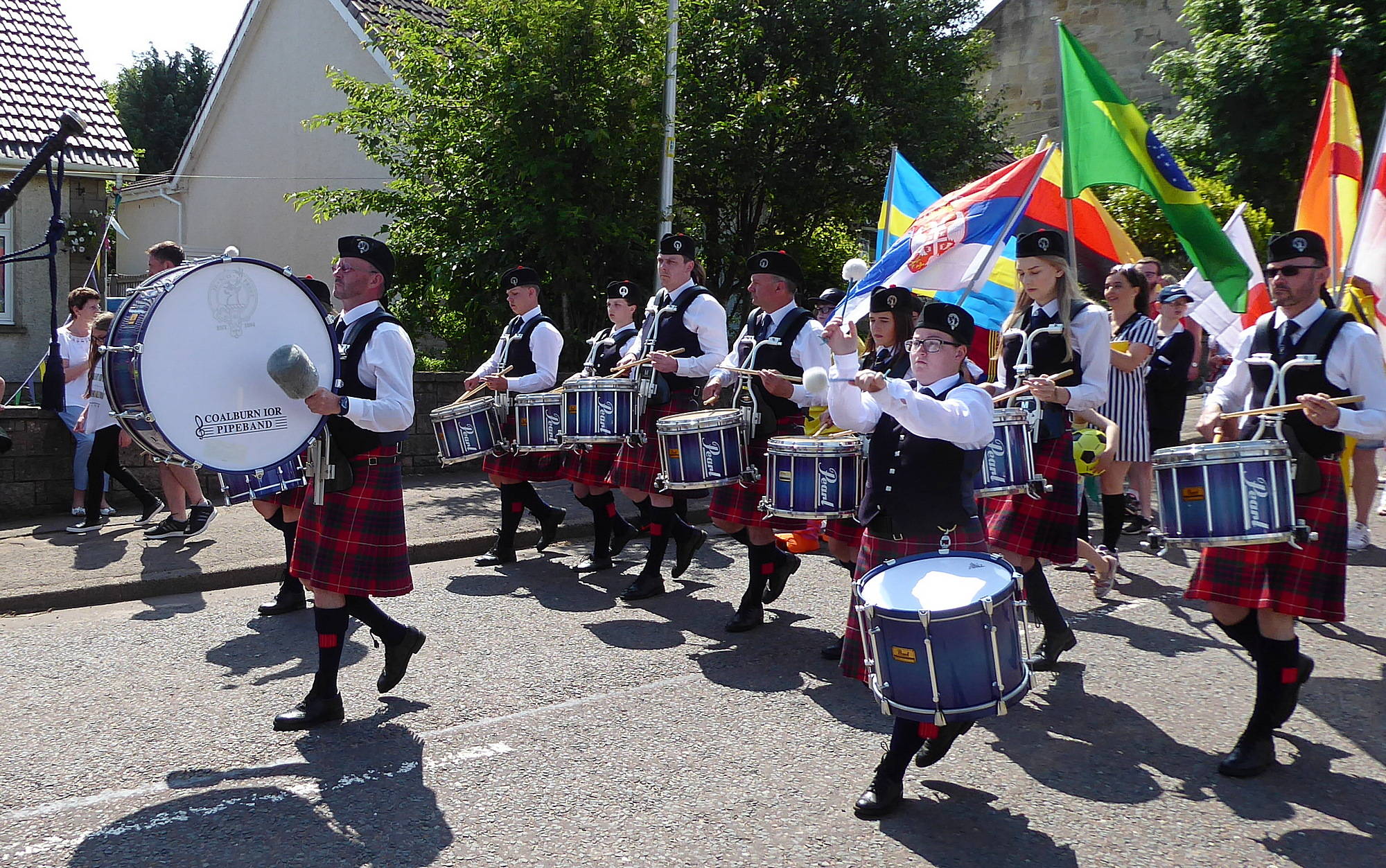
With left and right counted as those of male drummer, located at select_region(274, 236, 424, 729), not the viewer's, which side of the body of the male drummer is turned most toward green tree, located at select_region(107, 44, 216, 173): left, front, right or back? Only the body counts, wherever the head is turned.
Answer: right

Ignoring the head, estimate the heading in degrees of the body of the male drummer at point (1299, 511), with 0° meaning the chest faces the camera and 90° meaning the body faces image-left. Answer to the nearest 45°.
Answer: approximately 45°

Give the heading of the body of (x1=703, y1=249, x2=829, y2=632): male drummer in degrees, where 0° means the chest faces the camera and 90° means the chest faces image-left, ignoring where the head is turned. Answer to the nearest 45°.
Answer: approximately 45°

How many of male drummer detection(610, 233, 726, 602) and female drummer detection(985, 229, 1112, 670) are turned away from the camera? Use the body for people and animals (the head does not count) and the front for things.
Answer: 0

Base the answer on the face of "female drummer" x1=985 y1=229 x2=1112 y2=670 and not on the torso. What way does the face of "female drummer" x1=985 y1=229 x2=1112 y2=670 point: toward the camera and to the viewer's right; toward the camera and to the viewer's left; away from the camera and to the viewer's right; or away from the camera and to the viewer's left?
toward the camera and to the viewer's left

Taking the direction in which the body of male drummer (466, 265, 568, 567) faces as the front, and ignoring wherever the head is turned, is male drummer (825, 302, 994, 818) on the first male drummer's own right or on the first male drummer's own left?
on the first male drummer's own left

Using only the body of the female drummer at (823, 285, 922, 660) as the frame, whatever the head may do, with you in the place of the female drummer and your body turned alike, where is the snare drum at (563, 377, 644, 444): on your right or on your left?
on your right

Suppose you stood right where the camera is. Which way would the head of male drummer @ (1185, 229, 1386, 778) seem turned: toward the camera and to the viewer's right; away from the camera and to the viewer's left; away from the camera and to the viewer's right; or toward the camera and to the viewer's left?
toward the camera and to the viewer's left

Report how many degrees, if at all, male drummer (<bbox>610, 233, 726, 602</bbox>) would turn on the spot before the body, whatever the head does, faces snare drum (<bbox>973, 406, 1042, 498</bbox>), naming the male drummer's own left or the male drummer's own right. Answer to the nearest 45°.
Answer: approximately 90° to the male drummer's own left

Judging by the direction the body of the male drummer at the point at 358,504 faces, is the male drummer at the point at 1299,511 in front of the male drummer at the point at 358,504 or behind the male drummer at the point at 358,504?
behind

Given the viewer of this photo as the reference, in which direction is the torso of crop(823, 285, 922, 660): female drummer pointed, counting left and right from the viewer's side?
facing the viewer and to the left of the viewer

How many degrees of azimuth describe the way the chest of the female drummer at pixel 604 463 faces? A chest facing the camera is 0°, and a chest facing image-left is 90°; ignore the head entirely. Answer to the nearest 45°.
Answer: approximately 45°
